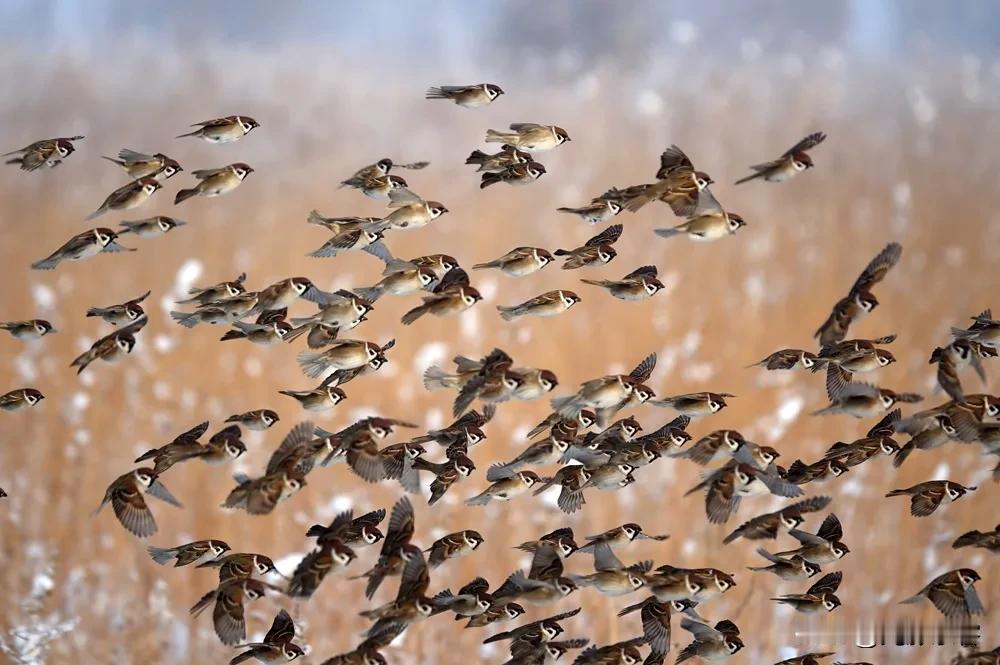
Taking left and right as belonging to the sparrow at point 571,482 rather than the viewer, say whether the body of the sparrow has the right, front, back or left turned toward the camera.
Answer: right

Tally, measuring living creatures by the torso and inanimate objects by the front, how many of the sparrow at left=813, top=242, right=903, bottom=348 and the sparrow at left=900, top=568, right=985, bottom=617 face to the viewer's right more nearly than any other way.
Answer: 2

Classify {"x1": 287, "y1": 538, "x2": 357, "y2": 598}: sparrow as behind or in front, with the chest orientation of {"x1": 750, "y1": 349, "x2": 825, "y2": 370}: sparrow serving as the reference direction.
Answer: behind

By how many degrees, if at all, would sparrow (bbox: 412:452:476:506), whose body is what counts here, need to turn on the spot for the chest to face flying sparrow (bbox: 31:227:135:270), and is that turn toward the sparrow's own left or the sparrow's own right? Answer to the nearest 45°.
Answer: approximately 180°

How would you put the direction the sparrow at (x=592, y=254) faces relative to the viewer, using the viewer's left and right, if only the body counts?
facing to the right of the viewer

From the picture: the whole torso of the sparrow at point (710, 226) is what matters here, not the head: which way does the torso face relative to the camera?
to the viewer's right

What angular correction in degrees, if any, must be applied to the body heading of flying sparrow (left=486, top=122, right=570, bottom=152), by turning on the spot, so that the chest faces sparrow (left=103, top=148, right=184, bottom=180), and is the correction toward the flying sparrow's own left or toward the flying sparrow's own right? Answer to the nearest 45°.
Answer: approximately 180°

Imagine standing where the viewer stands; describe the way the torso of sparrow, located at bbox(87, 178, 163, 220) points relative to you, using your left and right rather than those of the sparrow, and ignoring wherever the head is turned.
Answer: facing to the right of the viewer

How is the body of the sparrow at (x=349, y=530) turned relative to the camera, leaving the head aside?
to the viewer's right

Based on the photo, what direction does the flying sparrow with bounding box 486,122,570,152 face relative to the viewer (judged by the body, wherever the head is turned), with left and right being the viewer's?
facing to the right of the viewer

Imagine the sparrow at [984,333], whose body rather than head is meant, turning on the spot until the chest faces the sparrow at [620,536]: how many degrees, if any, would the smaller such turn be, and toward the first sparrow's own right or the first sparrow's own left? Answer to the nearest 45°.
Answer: approximately 180°

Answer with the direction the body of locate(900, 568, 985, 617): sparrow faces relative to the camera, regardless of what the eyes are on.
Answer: to the viewer's right

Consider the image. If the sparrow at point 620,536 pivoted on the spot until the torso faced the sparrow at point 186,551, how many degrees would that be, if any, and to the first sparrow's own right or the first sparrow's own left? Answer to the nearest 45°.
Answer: approximately 180°
